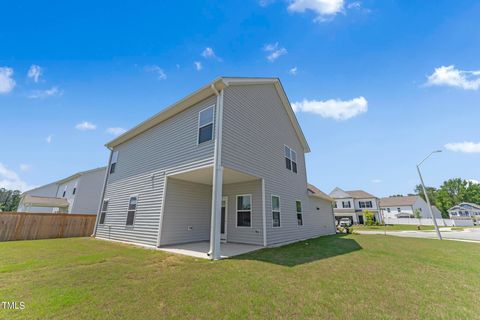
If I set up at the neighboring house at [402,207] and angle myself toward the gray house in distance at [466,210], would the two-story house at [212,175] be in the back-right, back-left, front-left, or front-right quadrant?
back-right

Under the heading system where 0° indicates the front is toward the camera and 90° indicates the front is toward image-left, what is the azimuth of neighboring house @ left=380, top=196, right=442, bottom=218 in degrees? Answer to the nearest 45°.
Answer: approximately 45°

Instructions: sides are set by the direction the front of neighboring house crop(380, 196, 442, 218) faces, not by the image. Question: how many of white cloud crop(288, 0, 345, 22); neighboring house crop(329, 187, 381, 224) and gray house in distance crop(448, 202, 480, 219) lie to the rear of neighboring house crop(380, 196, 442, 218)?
1
